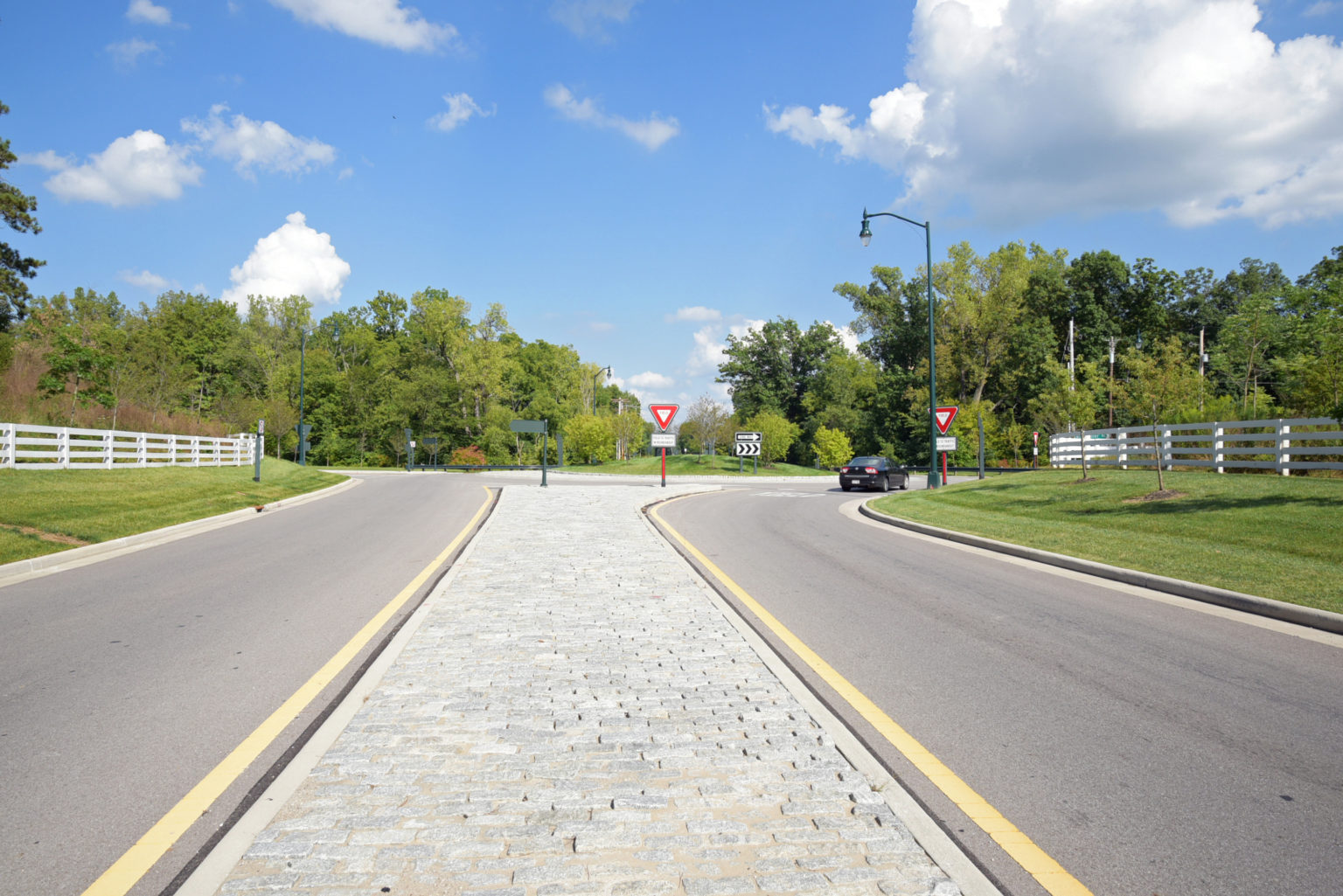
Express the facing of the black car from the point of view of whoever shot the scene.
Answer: facing away from the viewer and to the right of the viewer

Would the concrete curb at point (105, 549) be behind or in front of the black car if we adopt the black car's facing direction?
behind

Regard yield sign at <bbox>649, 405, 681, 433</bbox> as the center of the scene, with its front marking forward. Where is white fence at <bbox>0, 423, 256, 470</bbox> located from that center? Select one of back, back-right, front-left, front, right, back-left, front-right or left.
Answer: right

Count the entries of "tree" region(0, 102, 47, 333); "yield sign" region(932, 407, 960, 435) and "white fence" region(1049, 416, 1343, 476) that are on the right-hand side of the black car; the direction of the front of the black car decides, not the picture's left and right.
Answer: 2

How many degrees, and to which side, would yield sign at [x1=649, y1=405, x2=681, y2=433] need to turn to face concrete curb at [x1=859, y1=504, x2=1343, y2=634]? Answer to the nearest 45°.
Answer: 0° — it already faces it

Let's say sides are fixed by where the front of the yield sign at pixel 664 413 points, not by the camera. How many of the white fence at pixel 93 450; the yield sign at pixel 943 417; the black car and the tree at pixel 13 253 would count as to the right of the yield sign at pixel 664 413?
2

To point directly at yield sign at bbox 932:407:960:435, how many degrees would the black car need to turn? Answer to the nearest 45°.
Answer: approximately 90° to its right

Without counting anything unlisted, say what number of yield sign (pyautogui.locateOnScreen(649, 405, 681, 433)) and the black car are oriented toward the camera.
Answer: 1

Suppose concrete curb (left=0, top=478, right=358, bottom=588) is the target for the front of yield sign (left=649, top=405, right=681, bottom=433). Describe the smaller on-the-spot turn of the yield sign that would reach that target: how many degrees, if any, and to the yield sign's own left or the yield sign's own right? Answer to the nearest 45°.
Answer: approximately 45° to the yield sign's own right
